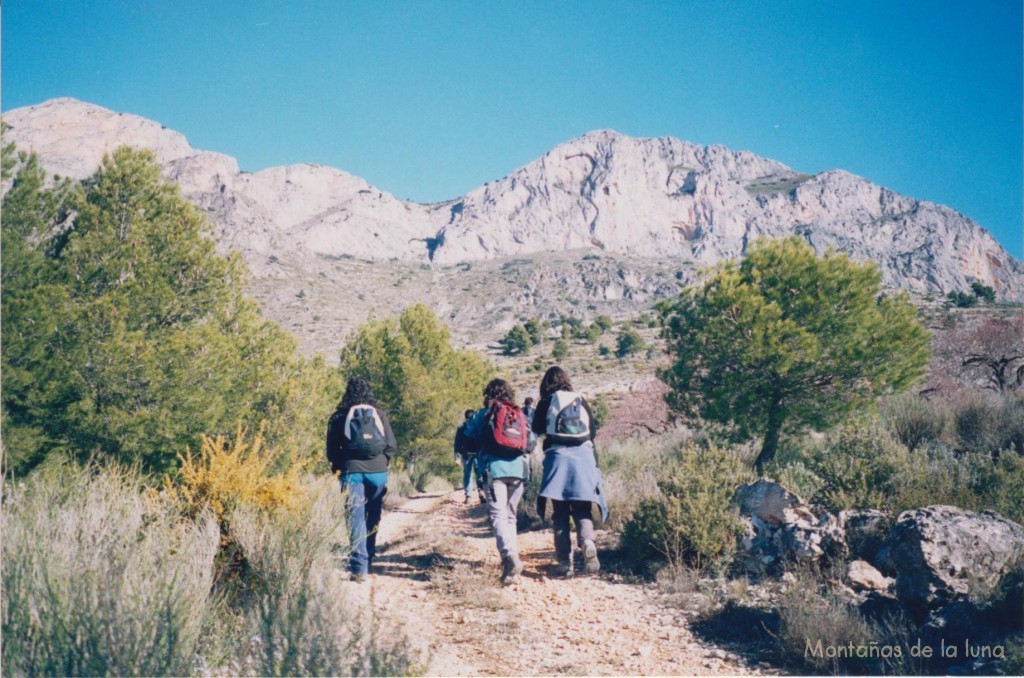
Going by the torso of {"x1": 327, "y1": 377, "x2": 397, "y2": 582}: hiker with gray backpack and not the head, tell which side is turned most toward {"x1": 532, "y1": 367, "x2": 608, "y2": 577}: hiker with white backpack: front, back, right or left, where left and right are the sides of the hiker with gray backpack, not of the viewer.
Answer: right

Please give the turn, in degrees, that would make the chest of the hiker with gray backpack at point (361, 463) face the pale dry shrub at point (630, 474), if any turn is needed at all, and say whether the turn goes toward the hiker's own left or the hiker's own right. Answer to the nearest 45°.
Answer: approximately 45° to the hiker's own right

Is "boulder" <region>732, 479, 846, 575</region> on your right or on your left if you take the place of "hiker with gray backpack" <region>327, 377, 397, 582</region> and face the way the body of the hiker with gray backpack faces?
on your right

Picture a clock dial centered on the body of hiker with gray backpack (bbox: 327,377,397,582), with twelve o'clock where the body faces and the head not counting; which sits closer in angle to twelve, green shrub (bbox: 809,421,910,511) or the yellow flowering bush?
the green shrub

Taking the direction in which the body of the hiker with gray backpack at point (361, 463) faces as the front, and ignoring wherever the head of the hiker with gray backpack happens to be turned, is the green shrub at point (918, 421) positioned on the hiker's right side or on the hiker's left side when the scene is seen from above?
on the hiker's right side

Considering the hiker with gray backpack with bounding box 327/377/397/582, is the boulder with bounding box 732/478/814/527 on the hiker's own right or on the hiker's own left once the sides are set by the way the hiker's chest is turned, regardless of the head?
on the hiker's own right

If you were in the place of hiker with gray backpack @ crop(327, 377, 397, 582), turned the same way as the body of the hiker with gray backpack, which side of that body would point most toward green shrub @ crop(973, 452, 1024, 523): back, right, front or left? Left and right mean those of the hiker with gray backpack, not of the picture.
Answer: right

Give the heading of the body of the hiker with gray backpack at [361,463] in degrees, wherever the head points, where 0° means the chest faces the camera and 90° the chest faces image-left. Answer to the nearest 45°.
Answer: approximately 180°

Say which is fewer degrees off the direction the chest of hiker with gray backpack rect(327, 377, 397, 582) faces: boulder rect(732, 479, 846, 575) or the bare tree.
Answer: the bare tree

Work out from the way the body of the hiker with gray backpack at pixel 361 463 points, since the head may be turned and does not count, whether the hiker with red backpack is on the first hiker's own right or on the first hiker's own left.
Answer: on the first hiker's own right

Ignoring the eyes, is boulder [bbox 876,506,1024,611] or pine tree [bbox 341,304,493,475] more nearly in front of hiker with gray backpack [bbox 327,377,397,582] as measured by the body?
the pine tree

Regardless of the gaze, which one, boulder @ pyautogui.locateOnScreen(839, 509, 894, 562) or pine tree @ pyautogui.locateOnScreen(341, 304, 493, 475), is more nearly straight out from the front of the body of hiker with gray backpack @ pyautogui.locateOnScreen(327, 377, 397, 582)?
the pine tree
